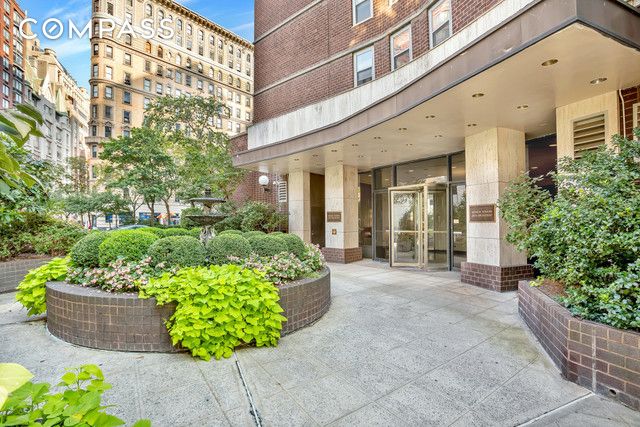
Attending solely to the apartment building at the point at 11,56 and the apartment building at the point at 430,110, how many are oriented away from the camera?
0

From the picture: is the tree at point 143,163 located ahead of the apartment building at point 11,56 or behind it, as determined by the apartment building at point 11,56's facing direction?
ahead

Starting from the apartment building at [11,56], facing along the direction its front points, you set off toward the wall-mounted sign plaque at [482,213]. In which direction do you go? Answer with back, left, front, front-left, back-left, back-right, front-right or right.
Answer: front-right

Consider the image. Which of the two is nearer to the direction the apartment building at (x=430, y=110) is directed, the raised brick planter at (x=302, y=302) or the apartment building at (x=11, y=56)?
the raised brick planter

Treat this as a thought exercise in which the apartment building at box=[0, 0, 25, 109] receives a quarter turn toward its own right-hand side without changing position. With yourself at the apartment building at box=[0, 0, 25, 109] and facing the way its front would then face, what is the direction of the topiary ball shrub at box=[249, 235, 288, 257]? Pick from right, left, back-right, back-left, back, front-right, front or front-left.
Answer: front-left

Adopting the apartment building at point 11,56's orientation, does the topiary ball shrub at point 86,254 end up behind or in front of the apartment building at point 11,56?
in front

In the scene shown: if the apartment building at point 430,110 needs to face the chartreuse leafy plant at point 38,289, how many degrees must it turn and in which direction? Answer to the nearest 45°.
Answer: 0° — it already faces it

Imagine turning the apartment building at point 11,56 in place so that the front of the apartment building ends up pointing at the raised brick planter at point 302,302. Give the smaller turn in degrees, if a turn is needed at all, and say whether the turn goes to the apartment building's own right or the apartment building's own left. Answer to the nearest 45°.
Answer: approximately 45° to the apartment building's own right

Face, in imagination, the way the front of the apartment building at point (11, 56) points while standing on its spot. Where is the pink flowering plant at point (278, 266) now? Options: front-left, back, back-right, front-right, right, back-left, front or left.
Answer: front-right

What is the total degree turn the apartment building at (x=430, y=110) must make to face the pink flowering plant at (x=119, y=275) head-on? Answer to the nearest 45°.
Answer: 0° — it already faces it

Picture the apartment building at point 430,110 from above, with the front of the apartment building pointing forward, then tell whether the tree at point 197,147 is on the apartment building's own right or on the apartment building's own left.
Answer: on the apartment building's own right

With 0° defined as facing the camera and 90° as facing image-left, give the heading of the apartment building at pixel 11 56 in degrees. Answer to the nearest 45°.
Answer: approximately 315°
